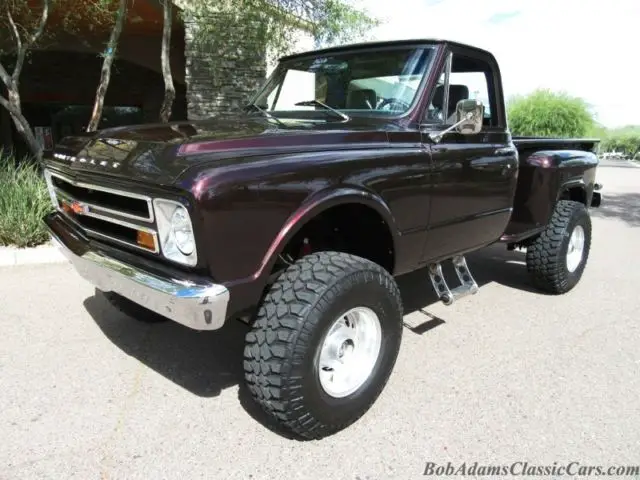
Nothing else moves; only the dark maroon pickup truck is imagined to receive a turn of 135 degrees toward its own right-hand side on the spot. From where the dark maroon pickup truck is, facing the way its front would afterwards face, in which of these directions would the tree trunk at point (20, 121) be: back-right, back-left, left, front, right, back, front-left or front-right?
front-left

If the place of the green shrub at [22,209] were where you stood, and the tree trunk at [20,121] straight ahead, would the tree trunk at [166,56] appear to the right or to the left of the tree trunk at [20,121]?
right

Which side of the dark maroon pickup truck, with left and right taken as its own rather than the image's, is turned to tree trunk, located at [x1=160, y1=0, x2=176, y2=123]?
right

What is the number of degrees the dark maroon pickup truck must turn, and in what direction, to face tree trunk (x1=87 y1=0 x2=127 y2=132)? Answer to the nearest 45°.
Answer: approximately 90° to its right

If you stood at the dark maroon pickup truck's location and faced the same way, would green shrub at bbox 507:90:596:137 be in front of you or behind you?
behind

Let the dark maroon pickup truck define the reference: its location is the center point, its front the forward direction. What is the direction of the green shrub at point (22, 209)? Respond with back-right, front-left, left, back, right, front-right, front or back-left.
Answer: right

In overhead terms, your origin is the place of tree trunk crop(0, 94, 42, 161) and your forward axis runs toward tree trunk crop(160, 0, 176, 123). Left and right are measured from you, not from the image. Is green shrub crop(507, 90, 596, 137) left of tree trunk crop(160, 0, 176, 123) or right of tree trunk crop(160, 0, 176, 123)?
left

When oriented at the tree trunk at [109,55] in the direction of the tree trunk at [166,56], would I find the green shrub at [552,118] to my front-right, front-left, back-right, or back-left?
front-left

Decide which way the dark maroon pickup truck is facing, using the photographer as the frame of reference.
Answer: facing the viewer and to the left of the viewer
